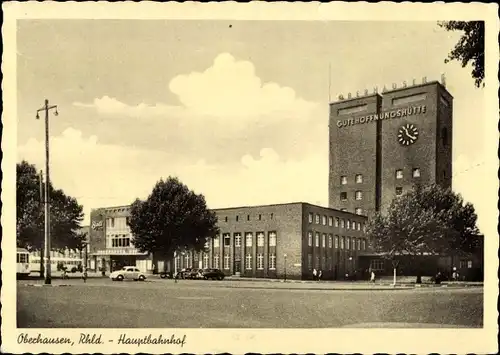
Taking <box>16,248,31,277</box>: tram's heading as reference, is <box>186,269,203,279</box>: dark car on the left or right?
on its left

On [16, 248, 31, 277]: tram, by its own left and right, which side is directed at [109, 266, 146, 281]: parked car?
left

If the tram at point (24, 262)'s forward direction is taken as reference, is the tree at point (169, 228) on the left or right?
on its left
